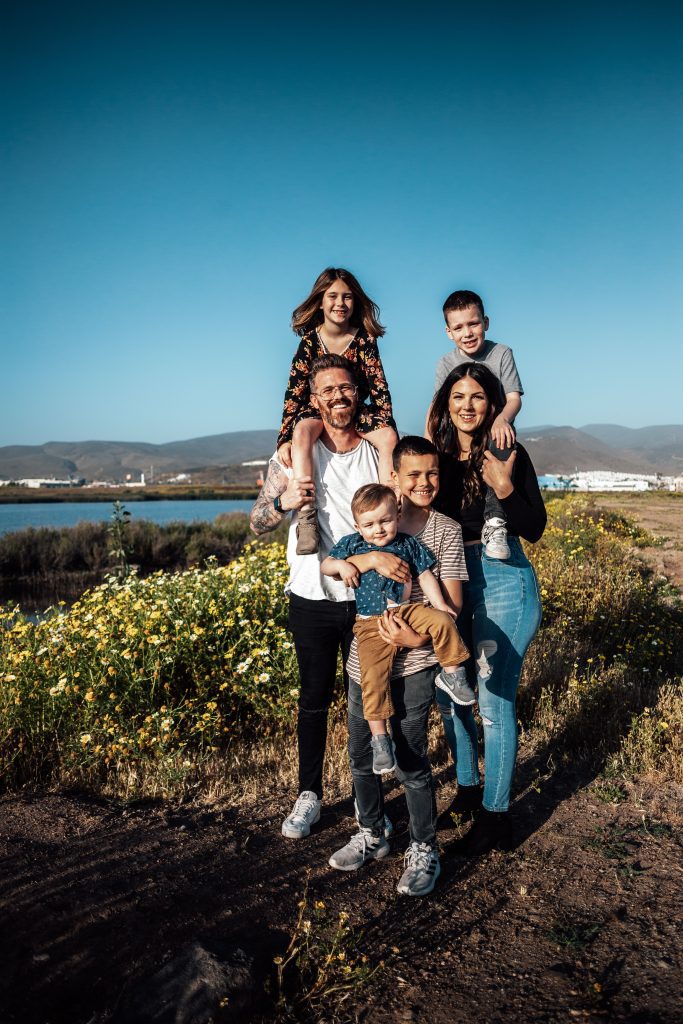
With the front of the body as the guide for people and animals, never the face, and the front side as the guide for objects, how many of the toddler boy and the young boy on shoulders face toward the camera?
2

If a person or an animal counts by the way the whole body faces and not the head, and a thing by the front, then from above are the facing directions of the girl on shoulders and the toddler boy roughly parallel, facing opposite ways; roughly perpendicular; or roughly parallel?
roughly parallel

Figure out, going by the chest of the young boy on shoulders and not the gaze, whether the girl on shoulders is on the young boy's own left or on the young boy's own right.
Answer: on the young boy's own right

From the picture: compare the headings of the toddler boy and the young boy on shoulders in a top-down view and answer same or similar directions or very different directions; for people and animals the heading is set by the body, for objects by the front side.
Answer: same or similar directions

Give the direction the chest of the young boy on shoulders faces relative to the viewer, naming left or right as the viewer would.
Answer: facing the viewer

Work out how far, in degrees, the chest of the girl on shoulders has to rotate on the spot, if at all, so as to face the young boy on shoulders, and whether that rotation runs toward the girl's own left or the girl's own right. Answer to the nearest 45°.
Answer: approximately 135° to the girl's own left

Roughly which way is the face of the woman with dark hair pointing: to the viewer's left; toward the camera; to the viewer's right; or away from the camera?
toward the camera

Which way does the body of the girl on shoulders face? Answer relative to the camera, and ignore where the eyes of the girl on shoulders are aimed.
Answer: toward the camera

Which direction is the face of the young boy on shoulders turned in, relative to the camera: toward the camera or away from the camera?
toward the camera

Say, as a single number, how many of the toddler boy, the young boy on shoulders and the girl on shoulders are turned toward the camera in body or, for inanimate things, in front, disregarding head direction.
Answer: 3

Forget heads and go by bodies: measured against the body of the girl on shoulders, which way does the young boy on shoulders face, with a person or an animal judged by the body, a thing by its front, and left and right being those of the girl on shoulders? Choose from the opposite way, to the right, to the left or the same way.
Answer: the same way

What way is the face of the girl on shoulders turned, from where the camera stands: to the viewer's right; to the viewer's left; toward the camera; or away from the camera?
toward the camera
